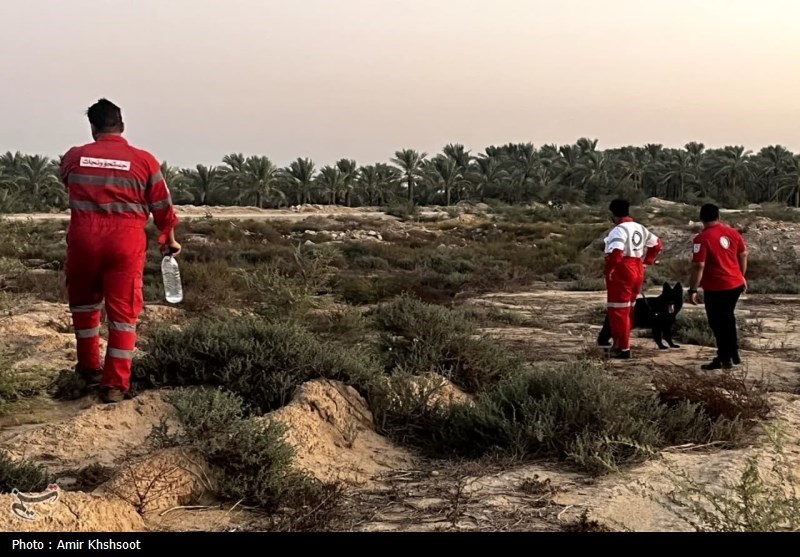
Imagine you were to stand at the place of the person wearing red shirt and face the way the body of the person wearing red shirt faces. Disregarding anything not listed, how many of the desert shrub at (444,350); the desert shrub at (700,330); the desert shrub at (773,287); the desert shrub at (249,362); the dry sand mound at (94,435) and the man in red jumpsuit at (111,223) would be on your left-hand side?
4

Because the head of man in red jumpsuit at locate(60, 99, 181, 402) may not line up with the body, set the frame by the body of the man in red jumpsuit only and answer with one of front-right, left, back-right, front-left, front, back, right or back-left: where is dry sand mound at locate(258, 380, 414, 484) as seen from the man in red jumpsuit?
back-right

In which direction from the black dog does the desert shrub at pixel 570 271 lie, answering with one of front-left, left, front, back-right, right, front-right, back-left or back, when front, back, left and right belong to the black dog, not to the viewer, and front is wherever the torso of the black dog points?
left

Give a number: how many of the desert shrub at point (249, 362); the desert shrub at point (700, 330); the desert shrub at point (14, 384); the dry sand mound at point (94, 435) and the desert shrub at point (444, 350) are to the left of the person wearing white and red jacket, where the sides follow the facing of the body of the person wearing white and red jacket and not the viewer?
4

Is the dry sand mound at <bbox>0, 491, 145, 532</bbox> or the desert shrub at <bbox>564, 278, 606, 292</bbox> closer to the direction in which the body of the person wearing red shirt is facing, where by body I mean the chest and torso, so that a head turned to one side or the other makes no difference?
the desert shrub

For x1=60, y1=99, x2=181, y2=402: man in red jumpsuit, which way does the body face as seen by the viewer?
away from the camera

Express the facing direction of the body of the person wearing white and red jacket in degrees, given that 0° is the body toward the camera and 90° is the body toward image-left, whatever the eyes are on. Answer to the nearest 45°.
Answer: approximately 135°

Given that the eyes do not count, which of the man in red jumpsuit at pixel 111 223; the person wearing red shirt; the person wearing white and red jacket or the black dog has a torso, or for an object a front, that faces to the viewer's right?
the black dog

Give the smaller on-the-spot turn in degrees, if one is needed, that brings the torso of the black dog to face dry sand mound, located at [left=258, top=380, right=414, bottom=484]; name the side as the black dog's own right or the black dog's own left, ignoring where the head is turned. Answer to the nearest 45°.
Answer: approximately 90° to the black dog's own right

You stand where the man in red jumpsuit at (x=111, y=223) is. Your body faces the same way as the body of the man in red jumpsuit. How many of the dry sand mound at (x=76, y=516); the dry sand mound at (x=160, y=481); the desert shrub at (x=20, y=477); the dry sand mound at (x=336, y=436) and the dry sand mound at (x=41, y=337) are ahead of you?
1

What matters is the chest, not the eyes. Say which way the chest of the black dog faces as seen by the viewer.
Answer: to the viewer's right

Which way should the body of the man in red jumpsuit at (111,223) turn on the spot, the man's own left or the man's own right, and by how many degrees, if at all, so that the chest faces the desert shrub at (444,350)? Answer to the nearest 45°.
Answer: approximately 90° to the man's own right

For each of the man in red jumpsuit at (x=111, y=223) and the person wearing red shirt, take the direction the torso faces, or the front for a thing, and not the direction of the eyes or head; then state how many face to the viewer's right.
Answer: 0
